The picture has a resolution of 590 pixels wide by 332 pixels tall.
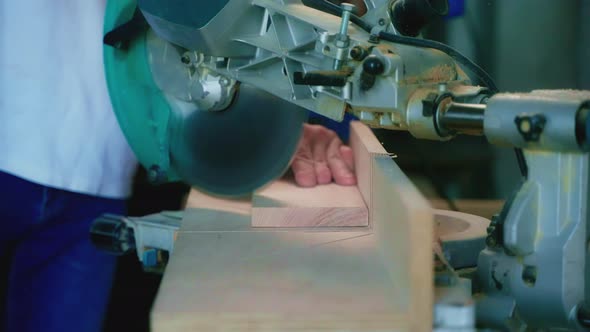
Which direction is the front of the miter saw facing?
to the viewer's left
